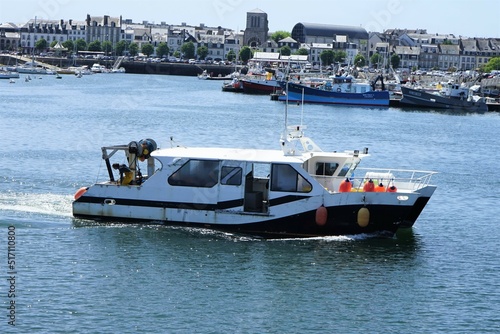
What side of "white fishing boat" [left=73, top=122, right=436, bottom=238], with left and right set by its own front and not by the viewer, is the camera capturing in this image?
right

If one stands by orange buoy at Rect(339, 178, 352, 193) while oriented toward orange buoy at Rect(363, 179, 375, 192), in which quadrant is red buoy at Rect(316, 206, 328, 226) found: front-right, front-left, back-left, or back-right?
back-right
